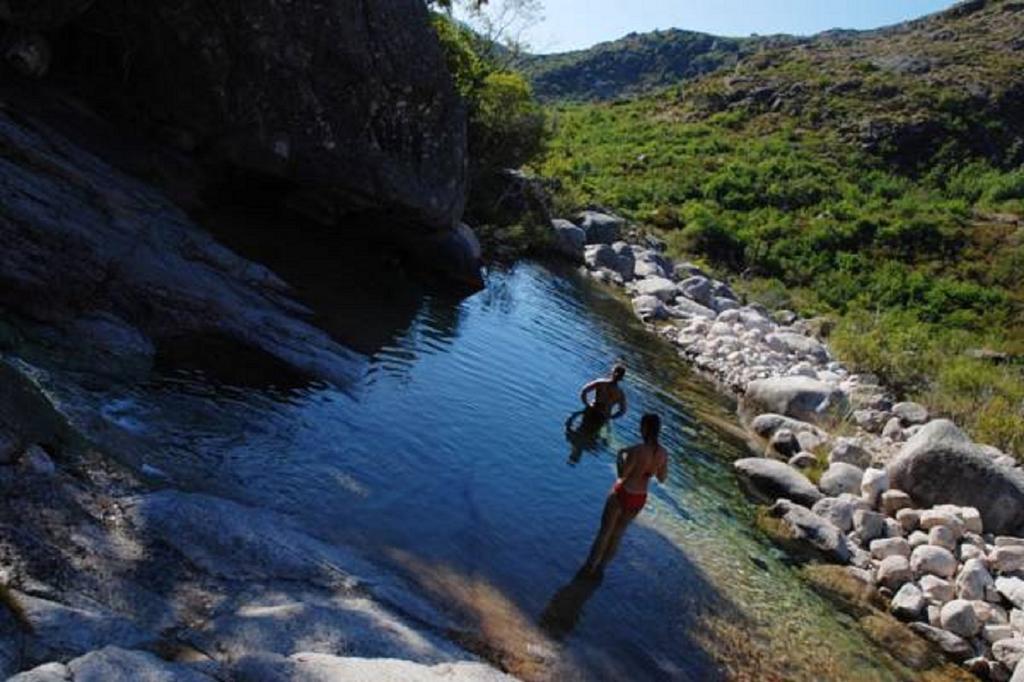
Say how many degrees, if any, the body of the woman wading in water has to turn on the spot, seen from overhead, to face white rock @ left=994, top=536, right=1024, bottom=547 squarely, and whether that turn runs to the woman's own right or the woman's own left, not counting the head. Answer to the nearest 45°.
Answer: approximately 45° to the woman's own right

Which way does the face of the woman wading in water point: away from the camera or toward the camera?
away from the camera

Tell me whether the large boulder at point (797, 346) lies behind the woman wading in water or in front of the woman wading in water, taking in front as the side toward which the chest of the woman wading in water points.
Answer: in front

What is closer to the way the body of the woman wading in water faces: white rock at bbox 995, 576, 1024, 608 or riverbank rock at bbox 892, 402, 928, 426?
the riverbank rock

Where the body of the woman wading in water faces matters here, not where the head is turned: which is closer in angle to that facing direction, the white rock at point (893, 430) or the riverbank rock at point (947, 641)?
the white rock

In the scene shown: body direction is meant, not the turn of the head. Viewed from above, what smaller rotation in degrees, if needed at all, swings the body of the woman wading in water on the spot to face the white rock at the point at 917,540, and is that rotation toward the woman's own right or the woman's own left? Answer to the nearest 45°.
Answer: approximately 45° to the woman's own right

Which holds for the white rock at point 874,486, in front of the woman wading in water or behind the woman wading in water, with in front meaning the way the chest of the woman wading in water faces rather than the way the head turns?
in front

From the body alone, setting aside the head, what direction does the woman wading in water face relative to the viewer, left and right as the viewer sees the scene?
facing away from the viewer

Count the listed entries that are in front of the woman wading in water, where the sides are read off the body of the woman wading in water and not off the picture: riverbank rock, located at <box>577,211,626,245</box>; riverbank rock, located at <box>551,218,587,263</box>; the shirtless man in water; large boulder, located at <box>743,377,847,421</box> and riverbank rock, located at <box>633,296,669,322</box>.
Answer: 5
